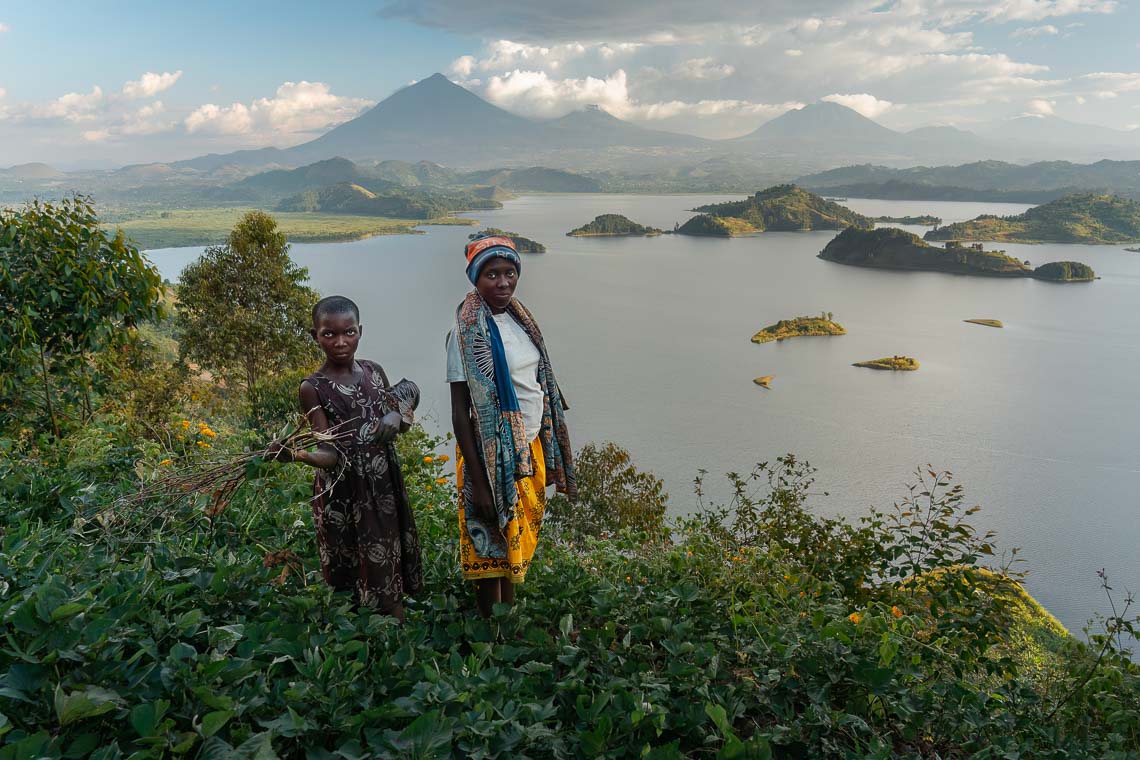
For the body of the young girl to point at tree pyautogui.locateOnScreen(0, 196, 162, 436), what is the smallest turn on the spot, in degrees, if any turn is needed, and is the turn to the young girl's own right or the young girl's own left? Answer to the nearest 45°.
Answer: approximately 135° to the young girl's own right

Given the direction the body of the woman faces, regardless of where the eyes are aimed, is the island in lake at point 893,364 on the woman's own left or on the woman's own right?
on the woman's own left

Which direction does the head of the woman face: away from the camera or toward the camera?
toward the camera

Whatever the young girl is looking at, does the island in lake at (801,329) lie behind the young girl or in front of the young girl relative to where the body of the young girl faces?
behind

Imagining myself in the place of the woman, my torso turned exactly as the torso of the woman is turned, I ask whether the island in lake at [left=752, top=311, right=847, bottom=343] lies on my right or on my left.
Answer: on my left

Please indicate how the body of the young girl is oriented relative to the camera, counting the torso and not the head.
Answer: toward the camera

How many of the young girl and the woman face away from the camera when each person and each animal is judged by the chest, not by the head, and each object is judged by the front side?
0

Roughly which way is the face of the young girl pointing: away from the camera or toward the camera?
toward the camera

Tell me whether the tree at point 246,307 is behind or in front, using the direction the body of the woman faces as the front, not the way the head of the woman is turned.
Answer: behind

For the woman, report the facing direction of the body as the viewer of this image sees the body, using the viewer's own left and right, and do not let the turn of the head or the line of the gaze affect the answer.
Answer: facing the viewer and to the right of the viewer

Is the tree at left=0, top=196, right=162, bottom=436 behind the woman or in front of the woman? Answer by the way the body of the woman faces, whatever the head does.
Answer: behind

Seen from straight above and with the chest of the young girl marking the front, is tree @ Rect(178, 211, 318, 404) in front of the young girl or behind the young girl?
behind
